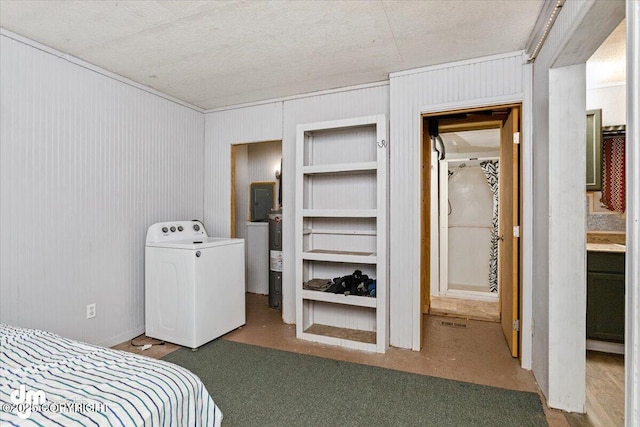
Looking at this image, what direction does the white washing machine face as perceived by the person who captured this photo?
facing the viewer and to the right of the viewer

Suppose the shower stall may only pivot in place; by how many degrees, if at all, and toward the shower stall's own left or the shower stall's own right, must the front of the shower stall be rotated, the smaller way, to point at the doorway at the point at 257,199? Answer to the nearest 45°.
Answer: approximately 45° to the shower stall's own right

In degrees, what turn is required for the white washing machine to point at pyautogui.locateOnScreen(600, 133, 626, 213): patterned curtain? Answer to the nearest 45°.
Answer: approximately 45° to its left

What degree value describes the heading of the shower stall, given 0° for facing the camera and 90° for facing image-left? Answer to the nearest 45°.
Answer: approximately 0°

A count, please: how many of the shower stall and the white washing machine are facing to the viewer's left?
0

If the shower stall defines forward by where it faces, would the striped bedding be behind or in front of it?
in front

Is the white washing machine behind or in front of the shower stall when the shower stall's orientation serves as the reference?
in front

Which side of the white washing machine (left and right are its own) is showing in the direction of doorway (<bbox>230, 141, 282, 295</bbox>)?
left
